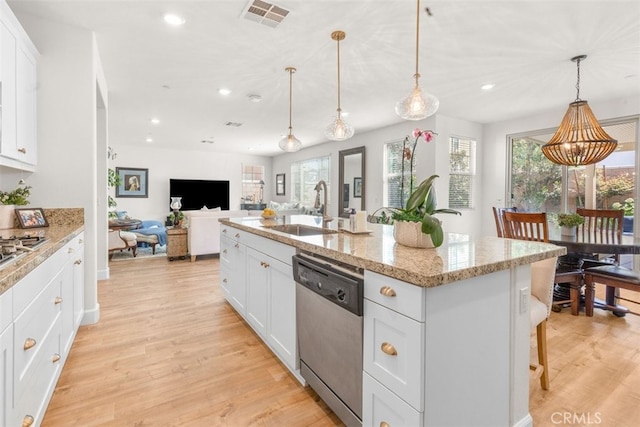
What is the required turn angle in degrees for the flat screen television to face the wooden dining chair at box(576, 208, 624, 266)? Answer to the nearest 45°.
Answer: approximately 45° to its left

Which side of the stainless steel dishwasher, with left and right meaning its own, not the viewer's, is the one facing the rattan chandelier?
back

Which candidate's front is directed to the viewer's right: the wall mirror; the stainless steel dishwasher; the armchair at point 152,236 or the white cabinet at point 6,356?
the white cabinet

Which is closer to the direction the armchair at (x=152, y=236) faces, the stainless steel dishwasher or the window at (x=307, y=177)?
the stainless steel dishwasher

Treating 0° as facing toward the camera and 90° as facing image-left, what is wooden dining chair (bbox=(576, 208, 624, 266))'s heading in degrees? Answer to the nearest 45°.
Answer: approximately 0°

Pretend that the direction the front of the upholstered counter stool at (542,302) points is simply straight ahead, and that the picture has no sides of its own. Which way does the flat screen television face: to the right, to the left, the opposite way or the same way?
to the left

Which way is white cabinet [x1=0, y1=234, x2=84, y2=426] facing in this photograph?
to the viewer's right

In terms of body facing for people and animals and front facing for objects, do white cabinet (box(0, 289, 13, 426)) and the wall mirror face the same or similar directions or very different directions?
very different directions
